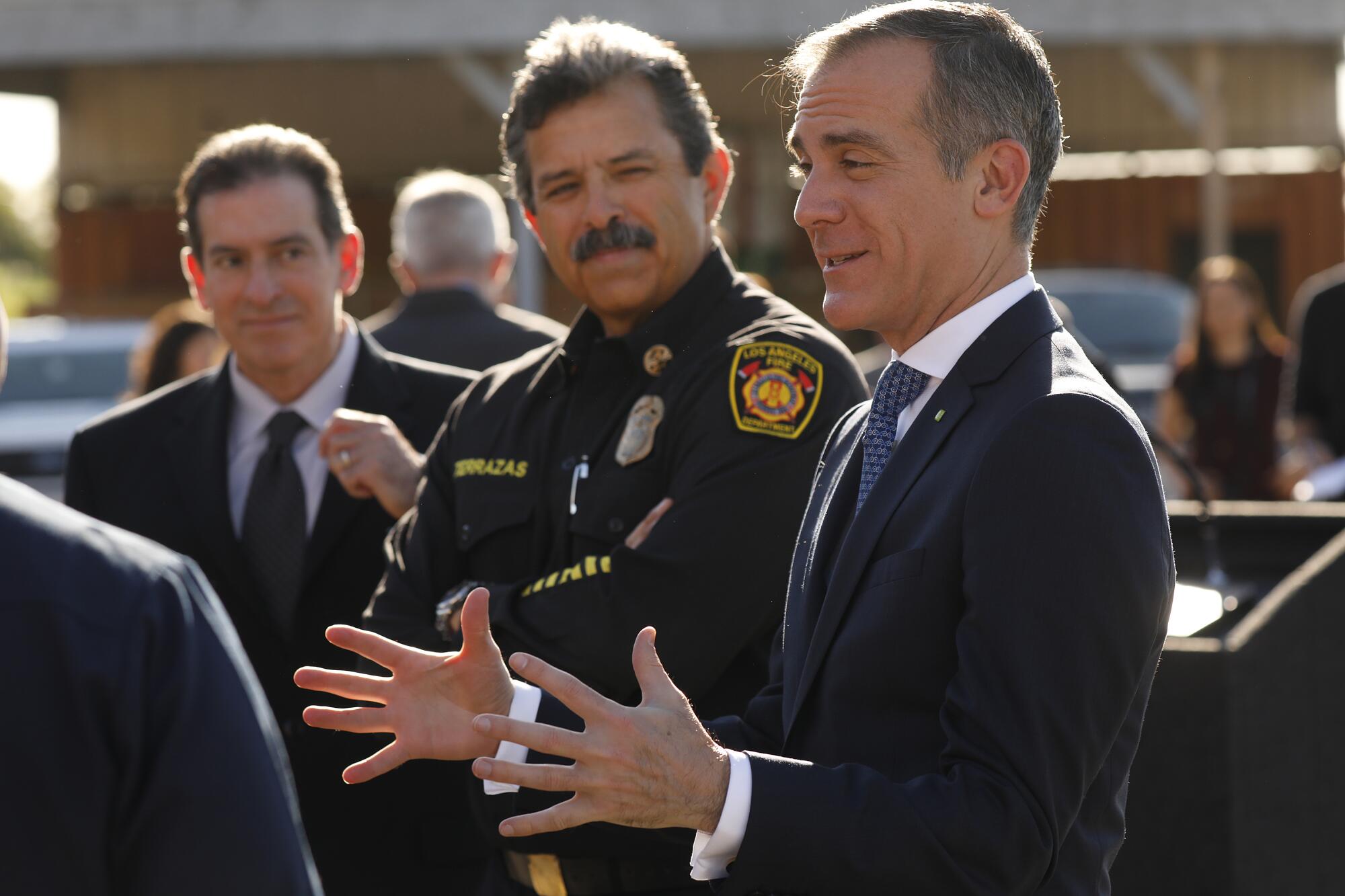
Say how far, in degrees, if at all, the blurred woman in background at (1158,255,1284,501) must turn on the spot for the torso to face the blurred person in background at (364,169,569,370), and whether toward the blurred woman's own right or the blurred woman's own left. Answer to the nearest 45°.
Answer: approximately 45° to the blurred woman's own right

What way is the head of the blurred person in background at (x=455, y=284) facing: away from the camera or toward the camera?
away from the camera

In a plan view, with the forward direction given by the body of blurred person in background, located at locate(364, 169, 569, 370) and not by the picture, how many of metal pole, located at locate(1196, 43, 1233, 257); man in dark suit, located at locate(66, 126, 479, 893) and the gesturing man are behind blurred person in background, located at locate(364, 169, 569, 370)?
2

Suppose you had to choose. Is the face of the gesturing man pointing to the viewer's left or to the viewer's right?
to the viewer's left

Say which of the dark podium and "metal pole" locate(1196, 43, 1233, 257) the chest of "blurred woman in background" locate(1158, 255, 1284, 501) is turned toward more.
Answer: the dark podium

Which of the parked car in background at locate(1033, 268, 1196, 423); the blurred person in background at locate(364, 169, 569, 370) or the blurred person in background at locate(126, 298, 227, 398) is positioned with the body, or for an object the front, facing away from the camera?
the blurred person in background at locate(364, 169, 569, 370)

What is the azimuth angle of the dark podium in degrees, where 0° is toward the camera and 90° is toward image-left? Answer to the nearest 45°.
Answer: approximately 225°

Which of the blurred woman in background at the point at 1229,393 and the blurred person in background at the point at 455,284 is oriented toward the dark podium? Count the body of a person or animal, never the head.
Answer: the blurred woman in background
